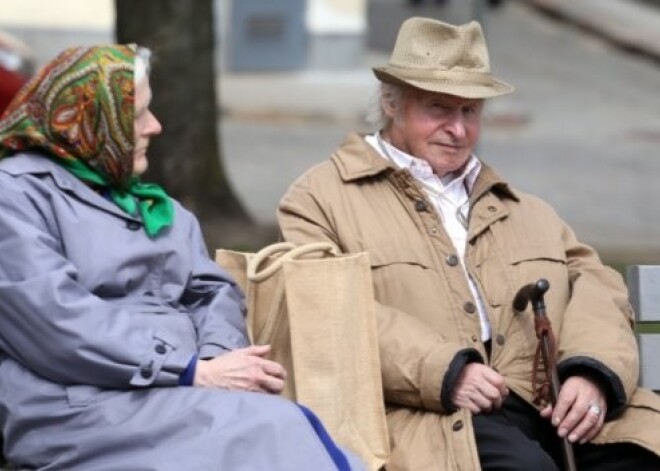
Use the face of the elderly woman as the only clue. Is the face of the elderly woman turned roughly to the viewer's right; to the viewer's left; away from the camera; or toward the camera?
to the viewer's right

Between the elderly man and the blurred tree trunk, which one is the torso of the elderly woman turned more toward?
the elderly man

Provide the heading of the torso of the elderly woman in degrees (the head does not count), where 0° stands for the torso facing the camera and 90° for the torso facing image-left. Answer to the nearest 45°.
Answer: approximately 315°

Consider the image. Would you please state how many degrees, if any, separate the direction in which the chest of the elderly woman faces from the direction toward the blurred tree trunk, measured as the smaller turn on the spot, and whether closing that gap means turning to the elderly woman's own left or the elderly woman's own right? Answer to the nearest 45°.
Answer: approximately 135° to the elderly woman's own left

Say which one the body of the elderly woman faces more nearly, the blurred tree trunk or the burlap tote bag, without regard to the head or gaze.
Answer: the burlap tote bag

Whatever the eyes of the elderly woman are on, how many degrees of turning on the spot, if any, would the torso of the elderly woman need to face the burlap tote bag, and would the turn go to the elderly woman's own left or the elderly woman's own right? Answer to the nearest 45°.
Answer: approximately 45° to the elderly woman's own left
